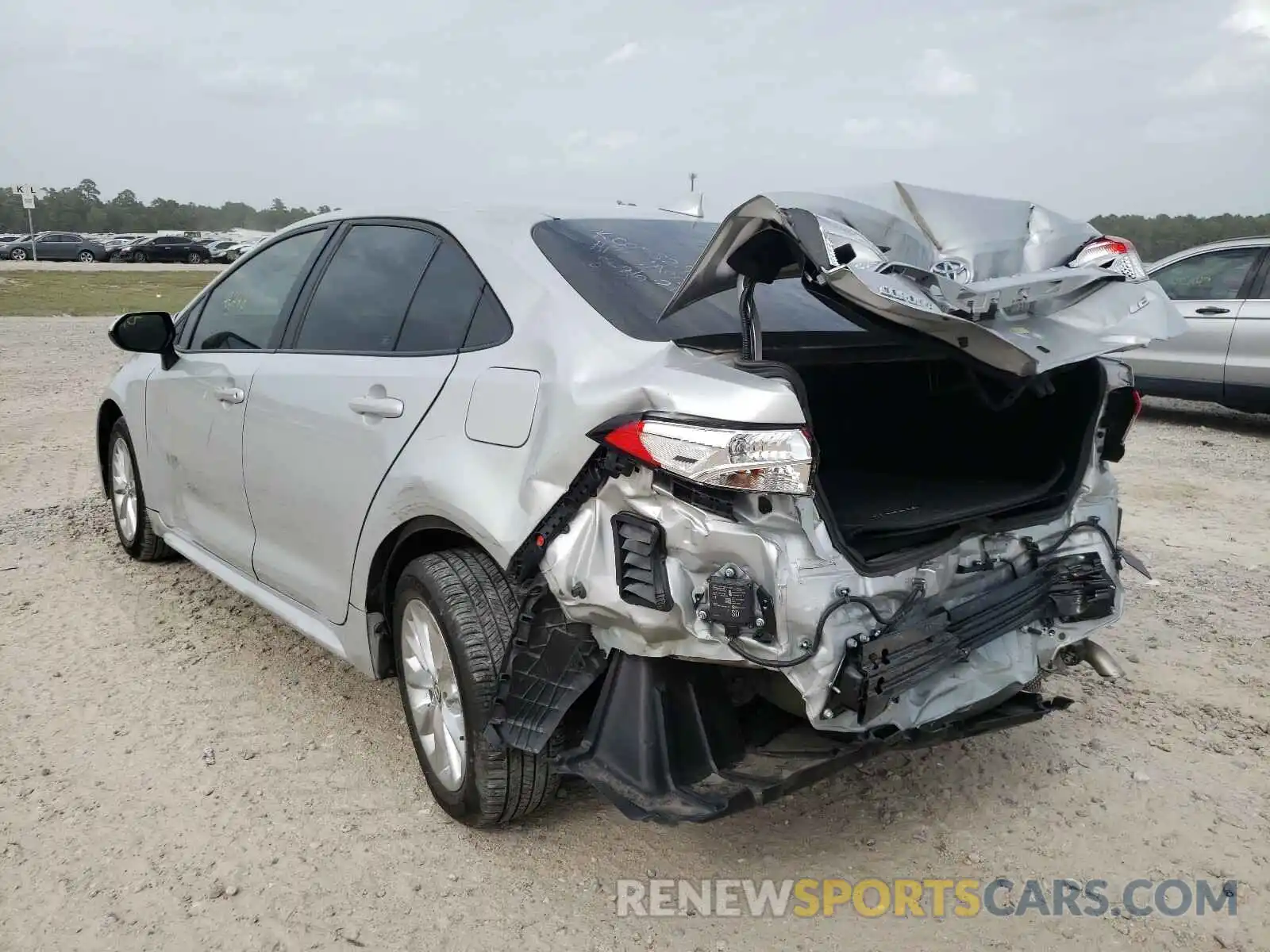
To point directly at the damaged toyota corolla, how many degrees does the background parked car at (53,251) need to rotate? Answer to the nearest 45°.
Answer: approximately 90° to its left

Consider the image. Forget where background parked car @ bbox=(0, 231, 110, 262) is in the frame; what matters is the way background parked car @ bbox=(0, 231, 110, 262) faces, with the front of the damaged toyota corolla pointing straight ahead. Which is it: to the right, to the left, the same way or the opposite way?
to the left

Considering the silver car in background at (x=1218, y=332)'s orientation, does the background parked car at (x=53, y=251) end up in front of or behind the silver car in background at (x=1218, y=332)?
in front

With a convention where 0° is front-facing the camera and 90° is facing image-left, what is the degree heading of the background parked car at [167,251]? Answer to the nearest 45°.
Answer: approximately 90°

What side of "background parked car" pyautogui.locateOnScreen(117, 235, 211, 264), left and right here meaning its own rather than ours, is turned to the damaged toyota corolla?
left

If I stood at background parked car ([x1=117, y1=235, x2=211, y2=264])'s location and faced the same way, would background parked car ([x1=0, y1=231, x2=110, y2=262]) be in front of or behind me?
in front

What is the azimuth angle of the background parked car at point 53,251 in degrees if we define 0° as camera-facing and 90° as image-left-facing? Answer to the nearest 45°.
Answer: approximately 90°

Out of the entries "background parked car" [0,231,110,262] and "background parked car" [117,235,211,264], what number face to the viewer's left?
2

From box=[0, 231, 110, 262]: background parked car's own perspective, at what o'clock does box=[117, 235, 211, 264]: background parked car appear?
box=[117, 235, 211, 264]: background parked car is roughly at 7 o'clock from box=[0, 231, 110, 262]: background parked car.

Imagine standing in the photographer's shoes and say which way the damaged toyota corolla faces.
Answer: facing away from the viewer and to the left of the viewer

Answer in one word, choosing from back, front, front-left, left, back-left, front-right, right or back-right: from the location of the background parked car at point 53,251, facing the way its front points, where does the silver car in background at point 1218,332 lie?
left

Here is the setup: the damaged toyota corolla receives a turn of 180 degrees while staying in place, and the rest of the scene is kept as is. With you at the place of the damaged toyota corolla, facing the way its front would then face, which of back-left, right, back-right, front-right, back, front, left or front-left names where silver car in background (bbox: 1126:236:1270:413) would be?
left

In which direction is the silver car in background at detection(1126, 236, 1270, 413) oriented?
to the viewer's left
